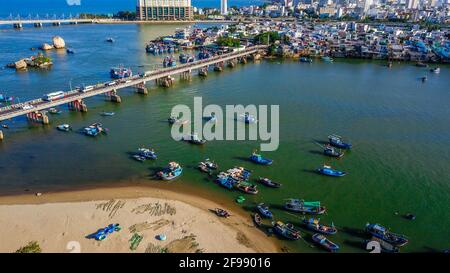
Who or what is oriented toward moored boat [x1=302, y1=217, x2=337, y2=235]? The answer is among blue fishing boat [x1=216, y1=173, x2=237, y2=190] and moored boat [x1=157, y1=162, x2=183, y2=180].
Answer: the blue fishing boat

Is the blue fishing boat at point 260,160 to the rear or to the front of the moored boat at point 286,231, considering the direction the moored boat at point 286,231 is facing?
to the rear

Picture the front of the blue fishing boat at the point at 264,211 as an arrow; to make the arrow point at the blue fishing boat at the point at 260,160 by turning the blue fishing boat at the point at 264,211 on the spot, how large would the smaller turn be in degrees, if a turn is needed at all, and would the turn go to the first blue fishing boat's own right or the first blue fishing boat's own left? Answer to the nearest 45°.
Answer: approximately 135° to the first blue fishing boat's own left

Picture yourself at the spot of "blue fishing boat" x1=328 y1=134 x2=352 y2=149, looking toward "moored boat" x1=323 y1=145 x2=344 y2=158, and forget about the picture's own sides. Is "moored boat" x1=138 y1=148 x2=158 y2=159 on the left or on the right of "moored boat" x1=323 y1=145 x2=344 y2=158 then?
right

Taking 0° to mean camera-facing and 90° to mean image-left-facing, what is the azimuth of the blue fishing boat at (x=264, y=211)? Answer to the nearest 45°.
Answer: approximately 315°
